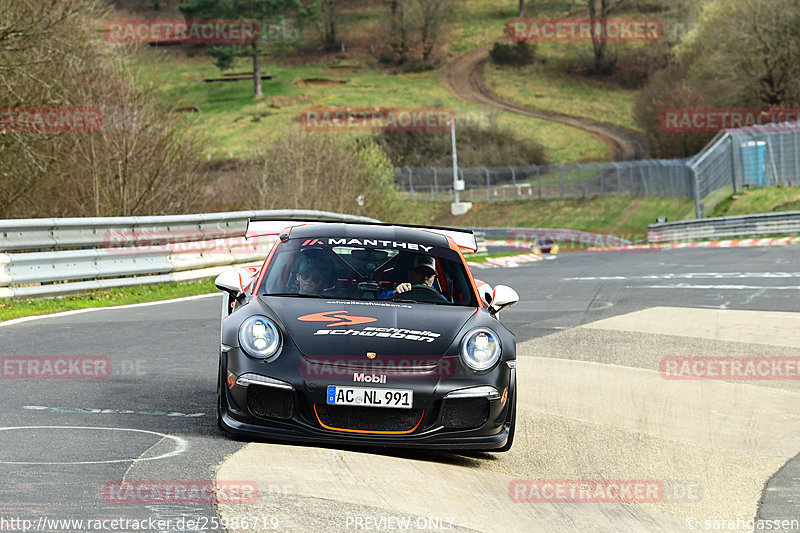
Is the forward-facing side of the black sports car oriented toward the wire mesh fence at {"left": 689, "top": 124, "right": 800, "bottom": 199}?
no

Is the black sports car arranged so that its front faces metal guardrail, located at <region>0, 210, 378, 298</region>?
no

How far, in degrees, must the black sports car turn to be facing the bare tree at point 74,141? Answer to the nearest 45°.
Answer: approximately 180°

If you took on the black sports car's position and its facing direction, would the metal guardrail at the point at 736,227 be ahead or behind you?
behind

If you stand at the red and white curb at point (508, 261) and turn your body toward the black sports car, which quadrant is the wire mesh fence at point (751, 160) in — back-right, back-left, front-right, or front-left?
back-left

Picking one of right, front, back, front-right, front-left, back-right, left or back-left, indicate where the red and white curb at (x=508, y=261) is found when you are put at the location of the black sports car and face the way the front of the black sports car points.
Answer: back

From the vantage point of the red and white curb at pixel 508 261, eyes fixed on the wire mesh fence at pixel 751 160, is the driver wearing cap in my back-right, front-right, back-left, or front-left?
back-right

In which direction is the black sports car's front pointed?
toward the camera
